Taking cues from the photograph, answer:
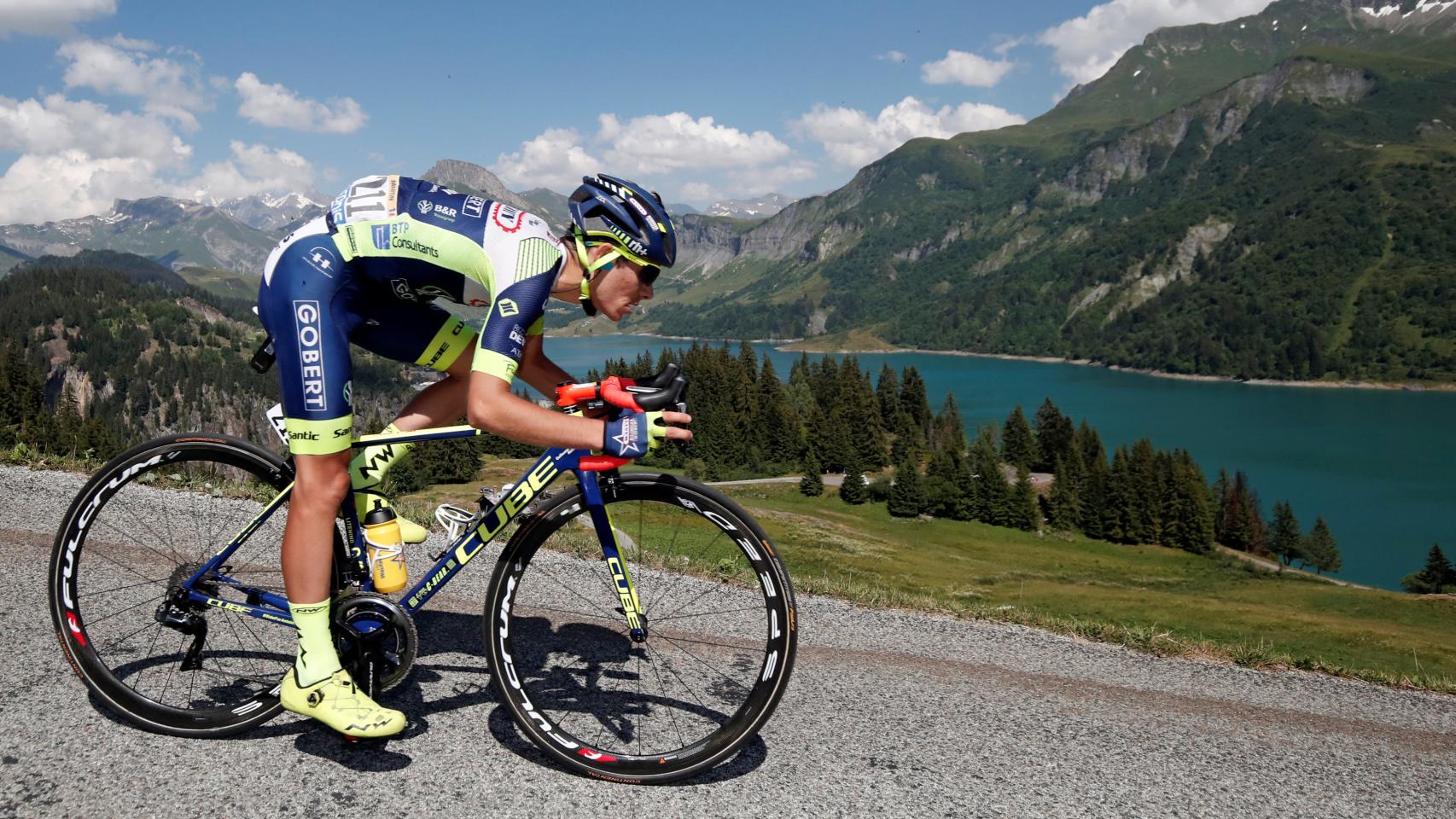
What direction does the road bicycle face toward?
to the viewer's right

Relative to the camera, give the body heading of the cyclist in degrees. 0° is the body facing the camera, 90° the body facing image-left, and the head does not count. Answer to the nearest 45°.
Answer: approximately 270°

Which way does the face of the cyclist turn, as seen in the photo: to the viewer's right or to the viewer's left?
to the viewer's right
